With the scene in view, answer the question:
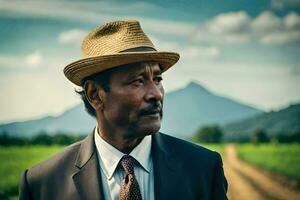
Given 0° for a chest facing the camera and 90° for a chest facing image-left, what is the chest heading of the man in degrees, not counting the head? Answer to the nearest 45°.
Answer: approximately 0°
